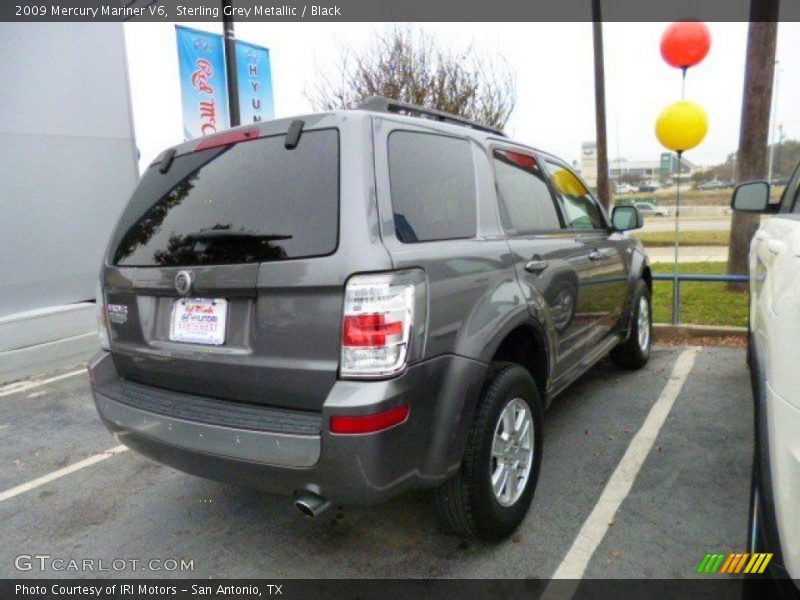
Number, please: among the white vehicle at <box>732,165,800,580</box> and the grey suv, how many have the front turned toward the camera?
0

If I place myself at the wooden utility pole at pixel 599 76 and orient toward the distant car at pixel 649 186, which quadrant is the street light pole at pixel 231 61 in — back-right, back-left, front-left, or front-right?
back-left

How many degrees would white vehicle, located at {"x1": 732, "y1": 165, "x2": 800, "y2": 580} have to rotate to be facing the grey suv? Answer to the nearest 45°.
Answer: approximately 90° to its left

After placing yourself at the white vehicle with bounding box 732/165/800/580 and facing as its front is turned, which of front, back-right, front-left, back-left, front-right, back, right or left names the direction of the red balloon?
front

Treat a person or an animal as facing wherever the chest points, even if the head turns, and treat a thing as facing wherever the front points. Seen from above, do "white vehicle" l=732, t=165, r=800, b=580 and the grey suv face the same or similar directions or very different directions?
same or similar directions

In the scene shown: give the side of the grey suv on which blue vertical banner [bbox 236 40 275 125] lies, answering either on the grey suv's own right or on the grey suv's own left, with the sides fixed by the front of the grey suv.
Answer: on the grey suv's own left

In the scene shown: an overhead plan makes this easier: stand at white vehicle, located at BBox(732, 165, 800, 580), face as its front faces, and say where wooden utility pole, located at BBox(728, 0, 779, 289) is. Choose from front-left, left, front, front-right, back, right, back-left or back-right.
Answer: front

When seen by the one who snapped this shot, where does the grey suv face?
facing away from the viewer and to the right of the viewer

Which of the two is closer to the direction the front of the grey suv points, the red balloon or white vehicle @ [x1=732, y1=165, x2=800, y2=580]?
the red balloon

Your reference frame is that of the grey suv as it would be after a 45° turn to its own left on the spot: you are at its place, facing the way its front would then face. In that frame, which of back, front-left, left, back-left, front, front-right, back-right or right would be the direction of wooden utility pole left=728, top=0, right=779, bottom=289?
front-right

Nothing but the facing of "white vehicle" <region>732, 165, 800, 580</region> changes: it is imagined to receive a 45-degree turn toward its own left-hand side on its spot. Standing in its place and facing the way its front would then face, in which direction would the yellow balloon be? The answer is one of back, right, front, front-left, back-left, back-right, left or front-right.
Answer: front-right

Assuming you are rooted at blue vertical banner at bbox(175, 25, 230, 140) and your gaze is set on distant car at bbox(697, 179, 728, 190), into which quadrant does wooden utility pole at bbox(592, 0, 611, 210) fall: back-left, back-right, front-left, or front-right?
front-right

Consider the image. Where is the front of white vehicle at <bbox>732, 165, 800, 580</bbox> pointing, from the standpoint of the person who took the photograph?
facing away from the viewer
